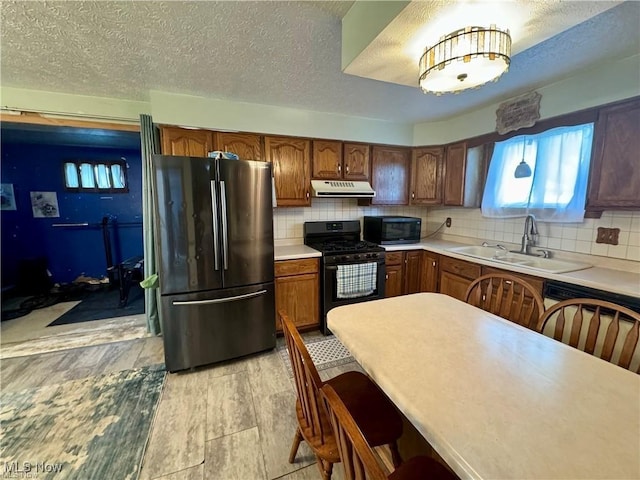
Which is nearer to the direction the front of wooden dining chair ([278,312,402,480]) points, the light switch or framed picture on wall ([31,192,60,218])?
the light switch

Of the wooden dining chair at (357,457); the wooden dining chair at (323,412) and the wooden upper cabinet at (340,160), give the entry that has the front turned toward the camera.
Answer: the wooden upper cabinet

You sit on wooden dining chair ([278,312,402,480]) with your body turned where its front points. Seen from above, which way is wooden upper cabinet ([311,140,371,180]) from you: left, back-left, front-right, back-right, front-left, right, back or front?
front-left

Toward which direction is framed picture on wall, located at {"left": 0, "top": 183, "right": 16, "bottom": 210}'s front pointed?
toward the camera

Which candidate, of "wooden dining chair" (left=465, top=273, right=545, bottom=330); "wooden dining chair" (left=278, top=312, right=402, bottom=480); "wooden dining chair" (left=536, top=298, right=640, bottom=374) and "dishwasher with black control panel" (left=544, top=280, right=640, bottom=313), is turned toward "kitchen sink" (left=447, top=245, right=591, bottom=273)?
"wooden dining chair" (left=278, top=312, right=402, bottom=480)

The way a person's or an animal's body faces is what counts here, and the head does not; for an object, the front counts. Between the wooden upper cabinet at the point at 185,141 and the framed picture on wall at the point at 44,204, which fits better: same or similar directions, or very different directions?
same or similar directions

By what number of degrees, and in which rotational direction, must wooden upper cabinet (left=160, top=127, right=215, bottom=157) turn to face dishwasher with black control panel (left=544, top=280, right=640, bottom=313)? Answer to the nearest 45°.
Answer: approximately 45° to its left

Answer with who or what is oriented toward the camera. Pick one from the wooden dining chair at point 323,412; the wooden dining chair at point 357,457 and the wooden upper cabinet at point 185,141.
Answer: the wooden upper cabinet

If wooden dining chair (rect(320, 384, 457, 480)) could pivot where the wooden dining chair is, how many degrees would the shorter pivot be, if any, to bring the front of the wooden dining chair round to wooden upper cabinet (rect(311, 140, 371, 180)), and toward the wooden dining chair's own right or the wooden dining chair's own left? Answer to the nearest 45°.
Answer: approximately 45° to the wooden dining chair's own left

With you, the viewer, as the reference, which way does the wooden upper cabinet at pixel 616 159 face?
facing the viewer and to the left of the viewer

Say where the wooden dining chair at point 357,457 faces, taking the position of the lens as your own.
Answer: facing away from the viewer and to the right of the viewer

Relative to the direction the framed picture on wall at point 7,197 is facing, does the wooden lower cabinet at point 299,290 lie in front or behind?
in front

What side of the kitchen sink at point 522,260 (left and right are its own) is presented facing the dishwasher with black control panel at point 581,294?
left

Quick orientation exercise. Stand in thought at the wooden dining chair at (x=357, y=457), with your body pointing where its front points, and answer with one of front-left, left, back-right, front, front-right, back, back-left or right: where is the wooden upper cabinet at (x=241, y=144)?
left

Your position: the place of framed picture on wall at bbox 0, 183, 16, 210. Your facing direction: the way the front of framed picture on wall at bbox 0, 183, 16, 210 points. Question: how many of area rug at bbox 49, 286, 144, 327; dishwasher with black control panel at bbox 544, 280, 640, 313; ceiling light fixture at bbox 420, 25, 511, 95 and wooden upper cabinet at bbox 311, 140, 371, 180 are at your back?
0

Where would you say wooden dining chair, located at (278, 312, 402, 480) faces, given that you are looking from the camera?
facing away from the viewer and to the right of the viewer

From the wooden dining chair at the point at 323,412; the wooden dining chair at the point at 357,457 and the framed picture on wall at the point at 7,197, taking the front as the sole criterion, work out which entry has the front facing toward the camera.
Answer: the framed picture on wall

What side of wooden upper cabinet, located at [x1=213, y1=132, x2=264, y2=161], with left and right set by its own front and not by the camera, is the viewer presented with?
front

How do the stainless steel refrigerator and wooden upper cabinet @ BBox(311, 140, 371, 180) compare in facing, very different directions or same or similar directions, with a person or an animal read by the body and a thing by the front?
same or similar directions

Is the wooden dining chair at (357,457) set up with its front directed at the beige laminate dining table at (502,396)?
yes

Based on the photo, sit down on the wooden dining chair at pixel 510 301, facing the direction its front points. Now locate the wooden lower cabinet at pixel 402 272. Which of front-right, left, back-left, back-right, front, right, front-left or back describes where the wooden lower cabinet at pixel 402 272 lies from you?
right
